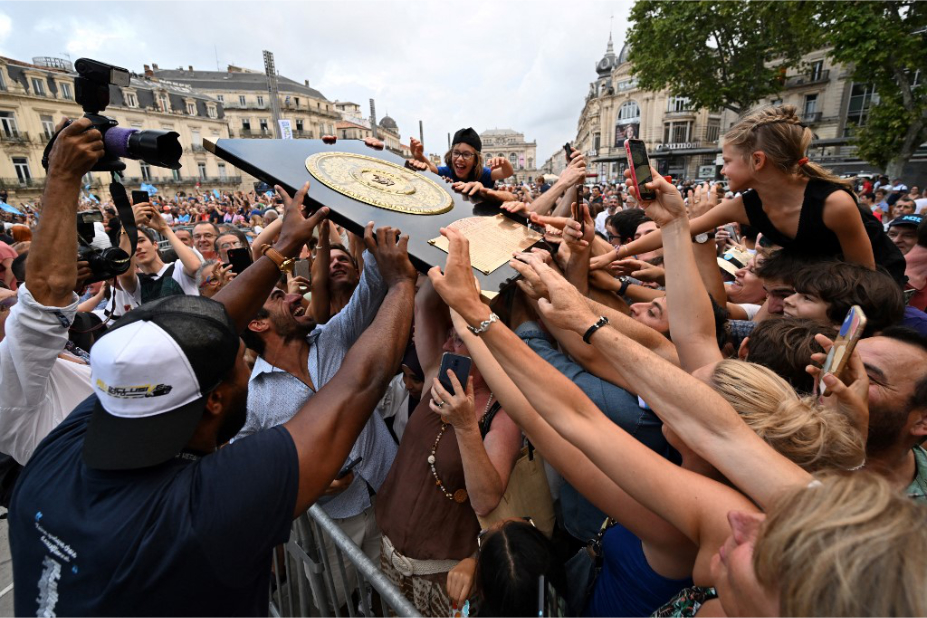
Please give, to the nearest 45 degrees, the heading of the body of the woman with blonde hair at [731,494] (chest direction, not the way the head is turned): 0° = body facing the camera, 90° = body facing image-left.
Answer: approximately 135°

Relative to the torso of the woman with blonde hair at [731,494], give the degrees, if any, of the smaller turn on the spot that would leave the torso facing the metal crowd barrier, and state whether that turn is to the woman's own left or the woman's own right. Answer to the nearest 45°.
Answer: approximately 45° to the woman's own left

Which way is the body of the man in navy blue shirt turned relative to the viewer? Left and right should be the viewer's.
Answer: facing away from the viewer and to the right of the viewer

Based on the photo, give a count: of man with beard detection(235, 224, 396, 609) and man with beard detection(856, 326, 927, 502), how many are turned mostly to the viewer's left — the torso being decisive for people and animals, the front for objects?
1

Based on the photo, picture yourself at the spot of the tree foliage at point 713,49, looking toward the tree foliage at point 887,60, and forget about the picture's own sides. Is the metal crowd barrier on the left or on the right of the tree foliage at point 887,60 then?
right

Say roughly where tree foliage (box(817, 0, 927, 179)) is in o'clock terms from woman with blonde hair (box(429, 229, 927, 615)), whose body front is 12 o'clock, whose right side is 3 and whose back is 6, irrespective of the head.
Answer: The tree foliage is roughly at 2 o'clock from the woman with blonde hair.

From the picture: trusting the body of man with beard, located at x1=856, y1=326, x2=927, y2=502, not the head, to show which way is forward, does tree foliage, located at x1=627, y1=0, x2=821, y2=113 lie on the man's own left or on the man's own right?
on the man's own right

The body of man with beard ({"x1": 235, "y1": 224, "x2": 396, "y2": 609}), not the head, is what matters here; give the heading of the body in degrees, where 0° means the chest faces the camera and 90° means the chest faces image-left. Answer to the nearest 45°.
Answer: approximately 315°

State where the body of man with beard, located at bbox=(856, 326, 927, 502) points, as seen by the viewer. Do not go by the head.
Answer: to the viewer's left

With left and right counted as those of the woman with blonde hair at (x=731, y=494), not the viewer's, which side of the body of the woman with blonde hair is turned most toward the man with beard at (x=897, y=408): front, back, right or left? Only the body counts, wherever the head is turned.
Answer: right

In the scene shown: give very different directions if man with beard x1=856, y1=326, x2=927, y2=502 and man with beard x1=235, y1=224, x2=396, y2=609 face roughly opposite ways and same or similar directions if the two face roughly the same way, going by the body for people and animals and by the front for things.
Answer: very different directions
